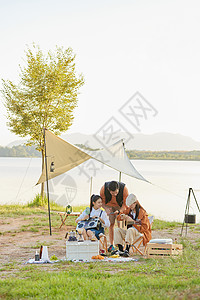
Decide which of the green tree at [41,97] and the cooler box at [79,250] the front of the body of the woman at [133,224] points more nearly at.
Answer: the cooler box

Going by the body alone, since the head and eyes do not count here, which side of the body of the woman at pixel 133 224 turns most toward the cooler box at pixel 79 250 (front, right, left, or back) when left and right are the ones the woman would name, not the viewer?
front

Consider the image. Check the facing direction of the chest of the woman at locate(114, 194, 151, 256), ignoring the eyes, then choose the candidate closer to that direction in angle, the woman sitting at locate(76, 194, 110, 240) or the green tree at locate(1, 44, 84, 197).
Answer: the woman sitting

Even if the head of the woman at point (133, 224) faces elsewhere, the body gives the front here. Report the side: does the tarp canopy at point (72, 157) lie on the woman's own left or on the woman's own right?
on the woman's own right

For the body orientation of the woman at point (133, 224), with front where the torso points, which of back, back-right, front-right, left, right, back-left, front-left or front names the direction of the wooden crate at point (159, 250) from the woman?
left

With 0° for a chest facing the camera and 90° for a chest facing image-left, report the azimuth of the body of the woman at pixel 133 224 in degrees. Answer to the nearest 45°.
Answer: approximately 45°

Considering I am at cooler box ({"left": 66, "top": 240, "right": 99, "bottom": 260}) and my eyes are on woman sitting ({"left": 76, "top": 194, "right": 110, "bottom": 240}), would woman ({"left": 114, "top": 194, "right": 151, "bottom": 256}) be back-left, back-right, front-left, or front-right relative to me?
front-right

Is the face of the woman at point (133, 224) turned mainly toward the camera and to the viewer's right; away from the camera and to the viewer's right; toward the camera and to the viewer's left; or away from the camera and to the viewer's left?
toward the camera and to the viewer's left
